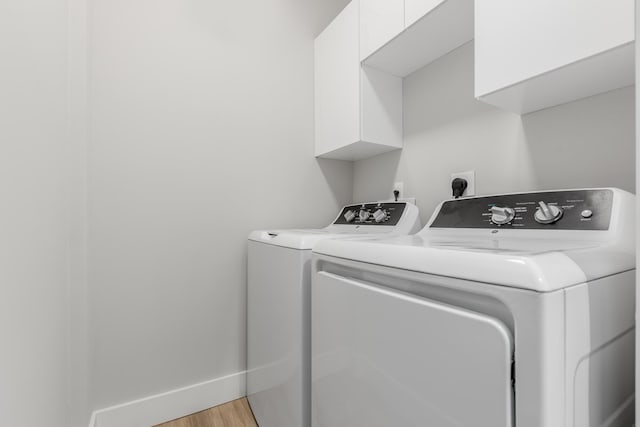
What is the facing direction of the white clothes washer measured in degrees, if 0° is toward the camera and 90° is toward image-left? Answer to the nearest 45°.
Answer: approximately 45°

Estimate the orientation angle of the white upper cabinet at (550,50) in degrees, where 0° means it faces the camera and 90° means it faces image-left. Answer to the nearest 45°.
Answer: approximately 45°

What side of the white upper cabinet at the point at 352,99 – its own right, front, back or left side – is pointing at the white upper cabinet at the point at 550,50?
left

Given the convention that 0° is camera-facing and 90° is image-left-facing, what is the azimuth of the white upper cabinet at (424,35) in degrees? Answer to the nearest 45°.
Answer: approximately 45°

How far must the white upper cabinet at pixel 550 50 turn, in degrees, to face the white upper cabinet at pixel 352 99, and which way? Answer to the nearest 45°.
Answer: approximately 45° to its right
